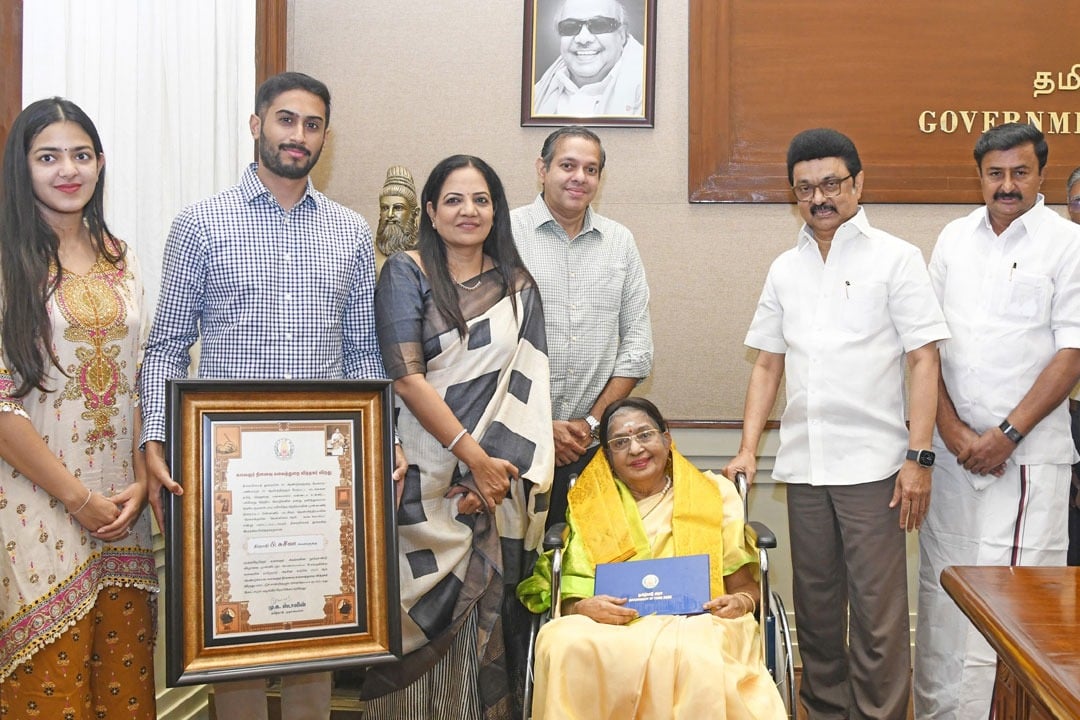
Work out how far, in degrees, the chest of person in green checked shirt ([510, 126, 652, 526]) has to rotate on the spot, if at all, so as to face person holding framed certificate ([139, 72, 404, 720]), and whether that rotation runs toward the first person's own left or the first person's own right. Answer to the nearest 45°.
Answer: approximately 45° to the first person's own right

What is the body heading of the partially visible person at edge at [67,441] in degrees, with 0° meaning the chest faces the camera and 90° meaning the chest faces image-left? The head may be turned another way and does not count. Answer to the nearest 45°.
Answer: approximately 315°

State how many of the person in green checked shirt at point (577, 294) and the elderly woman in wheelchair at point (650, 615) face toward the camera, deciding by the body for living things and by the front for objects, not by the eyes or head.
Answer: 2

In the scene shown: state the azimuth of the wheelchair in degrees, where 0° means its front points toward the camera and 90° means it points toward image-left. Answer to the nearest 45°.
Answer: approximately 0°

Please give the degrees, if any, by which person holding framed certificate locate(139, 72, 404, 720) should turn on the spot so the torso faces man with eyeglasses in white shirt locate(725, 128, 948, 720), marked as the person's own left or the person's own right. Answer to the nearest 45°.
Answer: approximately 90° to the person's own left
